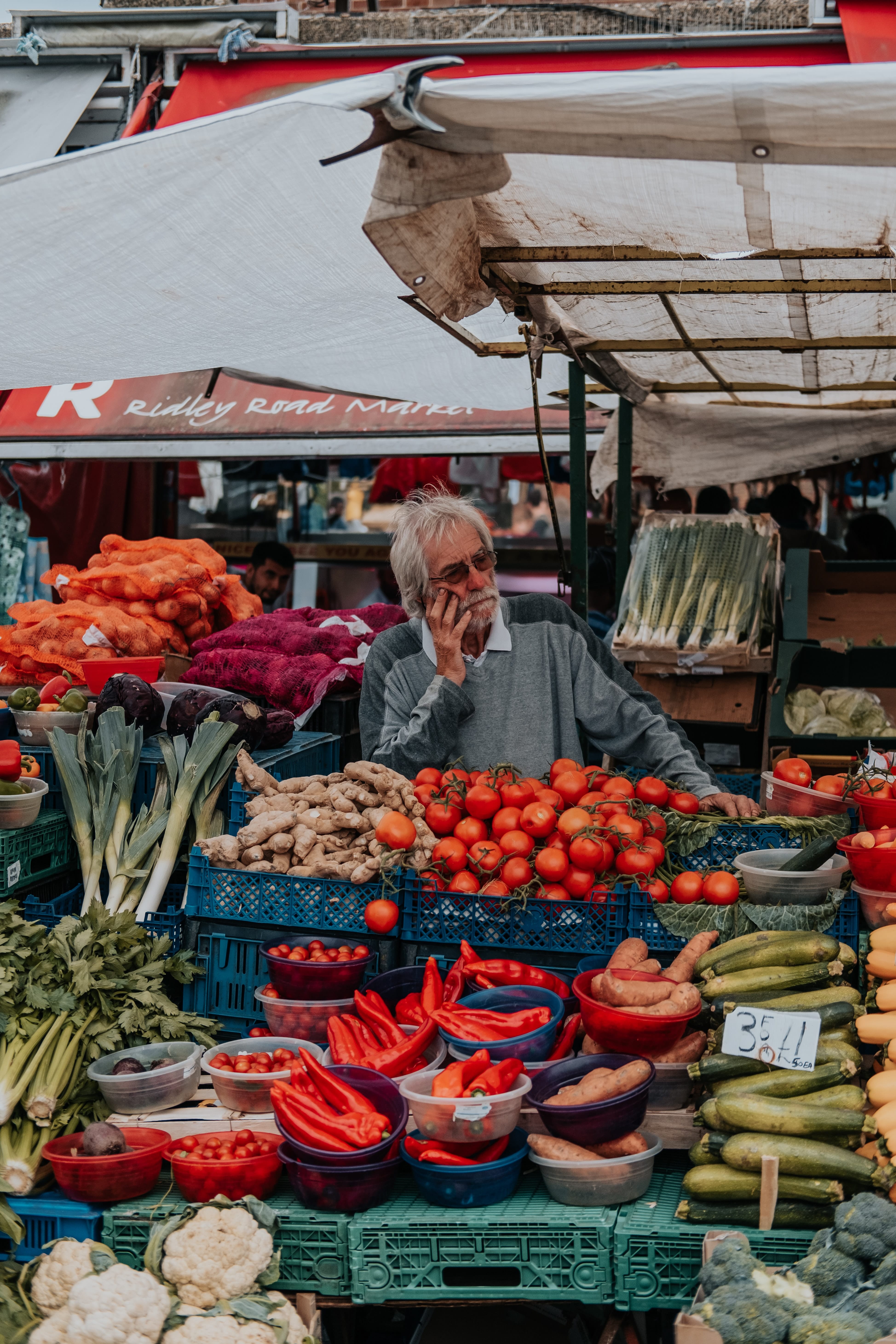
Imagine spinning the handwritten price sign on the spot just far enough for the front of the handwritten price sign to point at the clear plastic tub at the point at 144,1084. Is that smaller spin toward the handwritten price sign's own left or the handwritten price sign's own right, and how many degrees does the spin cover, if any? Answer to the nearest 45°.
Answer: approximately 90° to the handwritten price sign's own right

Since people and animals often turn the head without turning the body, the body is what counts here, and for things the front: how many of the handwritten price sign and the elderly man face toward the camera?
2

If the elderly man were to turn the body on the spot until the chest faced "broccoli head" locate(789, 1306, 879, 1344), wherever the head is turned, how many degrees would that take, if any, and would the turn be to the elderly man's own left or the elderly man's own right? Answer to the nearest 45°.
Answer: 0° — they already face it

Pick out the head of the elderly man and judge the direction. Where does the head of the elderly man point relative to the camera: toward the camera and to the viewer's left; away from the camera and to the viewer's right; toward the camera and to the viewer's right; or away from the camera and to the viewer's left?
toward the camera and to the viewer's right

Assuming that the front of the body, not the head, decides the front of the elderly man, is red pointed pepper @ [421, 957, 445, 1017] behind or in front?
in front

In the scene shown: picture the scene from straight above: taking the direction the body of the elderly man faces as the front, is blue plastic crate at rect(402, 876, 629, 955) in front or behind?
in front

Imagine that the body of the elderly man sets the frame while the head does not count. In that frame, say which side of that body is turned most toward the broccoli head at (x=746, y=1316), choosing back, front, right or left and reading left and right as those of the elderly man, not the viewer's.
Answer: front

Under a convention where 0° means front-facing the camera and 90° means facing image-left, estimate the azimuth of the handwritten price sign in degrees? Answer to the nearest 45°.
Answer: approximately 0°
